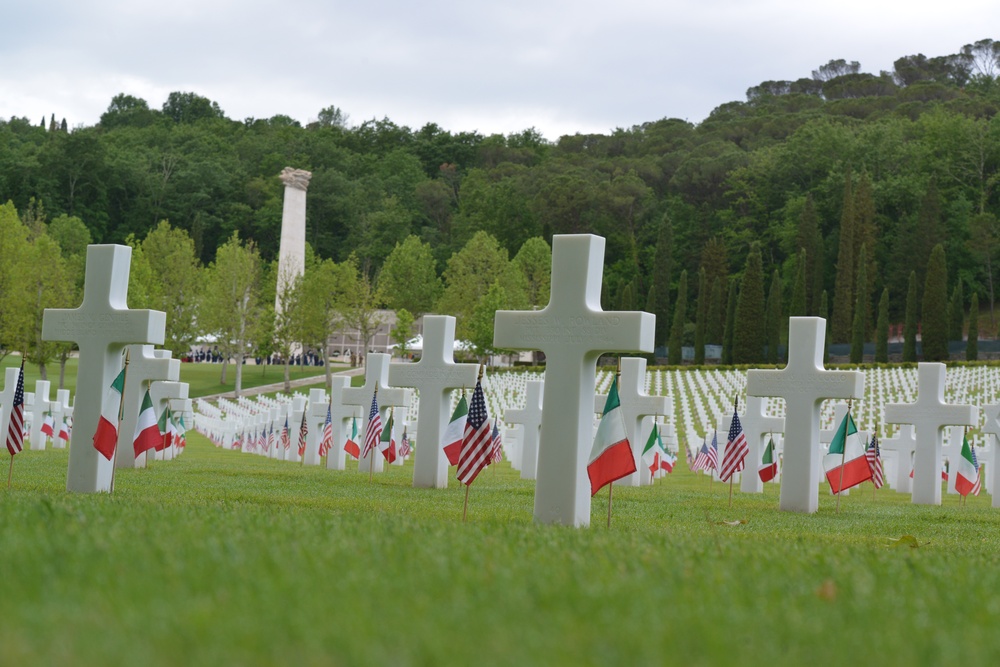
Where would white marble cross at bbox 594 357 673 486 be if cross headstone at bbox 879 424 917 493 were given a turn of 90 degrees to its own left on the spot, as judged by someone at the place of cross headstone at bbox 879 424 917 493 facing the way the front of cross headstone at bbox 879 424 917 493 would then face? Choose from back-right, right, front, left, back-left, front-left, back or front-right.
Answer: back-right

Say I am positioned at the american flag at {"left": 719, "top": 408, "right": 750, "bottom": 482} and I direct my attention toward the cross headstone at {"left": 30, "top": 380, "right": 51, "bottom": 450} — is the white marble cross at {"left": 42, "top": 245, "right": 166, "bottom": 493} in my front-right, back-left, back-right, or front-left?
front-left

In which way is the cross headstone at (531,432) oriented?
toward the camera

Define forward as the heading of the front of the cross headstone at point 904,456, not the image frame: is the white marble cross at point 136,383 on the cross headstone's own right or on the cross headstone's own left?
on the cross headstone's own right

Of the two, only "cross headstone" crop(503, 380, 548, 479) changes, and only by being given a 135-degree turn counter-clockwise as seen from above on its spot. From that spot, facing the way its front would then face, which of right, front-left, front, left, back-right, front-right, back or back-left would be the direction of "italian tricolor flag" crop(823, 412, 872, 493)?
right

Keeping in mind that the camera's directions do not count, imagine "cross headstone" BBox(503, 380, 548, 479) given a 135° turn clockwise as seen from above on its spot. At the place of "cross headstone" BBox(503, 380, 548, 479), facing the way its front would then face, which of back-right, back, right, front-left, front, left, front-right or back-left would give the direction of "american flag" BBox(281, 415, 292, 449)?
front

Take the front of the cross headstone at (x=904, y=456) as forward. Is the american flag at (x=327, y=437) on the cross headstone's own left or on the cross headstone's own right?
on the cross headstone's own right

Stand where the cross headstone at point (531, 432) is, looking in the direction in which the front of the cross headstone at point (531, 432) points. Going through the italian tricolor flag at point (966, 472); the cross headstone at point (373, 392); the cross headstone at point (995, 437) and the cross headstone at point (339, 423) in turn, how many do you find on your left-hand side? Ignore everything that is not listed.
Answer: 2

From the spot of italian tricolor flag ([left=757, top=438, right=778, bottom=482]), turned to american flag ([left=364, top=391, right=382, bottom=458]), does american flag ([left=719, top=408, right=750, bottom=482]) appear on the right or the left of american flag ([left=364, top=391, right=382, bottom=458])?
left

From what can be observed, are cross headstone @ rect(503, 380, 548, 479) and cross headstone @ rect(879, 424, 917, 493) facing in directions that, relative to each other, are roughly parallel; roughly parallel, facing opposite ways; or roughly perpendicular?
roughly parallel

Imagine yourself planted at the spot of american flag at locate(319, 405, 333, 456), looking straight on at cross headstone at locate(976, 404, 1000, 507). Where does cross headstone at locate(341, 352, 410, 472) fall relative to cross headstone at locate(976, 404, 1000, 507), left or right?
right

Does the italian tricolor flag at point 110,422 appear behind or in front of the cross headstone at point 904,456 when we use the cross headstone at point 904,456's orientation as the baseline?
in front

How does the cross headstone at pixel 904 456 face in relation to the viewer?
toward the camera

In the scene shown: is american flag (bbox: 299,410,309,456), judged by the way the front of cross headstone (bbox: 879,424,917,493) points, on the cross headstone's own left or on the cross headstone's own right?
on the cross headstone's own right
